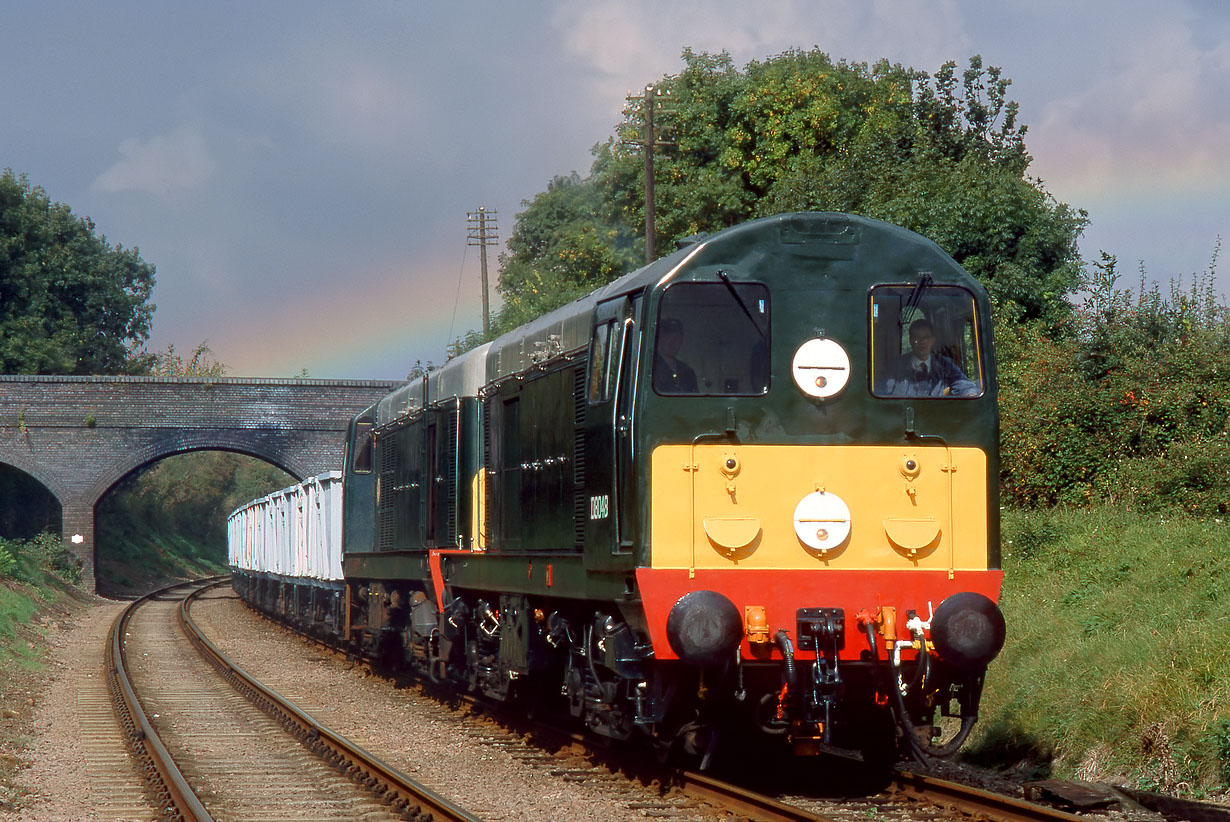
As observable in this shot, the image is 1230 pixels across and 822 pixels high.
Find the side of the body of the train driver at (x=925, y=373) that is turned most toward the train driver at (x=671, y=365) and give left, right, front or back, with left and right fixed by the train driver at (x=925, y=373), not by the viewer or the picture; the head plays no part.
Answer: right

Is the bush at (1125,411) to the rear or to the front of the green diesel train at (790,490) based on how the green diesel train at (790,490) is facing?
to the rear

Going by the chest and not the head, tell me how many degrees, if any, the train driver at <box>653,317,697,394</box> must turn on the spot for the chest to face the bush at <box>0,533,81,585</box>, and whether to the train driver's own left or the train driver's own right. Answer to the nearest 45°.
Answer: approximately 180°

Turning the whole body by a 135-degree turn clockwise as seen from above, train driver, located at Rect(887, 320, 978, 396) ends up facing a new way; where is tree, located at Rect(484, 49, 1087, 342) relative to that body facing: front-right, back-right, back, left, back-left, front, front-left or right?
front-right

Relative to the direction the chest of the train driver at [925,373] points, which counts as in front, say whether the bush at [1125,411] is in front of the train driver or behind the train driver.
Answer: behind

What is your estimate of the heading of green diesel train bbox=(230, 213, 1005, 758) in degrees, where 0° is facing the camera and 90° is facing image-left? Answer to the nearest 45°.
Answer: approximately 0°

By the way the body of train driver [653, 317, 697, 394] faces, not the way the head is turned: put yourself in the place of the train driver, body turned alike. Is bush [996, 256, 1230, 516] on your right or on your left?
on your left
